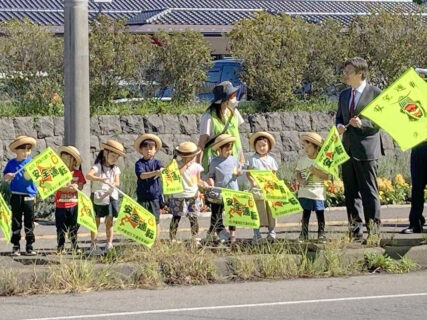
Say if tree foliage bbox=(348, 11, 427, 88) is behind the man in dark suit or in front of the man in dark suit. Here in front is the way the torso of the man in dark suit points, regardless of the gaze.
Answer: behind

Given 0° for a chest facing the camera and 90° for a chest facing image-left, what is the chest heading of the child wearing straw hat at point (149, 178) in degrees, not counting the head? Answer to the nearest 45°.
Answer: approximately 0°

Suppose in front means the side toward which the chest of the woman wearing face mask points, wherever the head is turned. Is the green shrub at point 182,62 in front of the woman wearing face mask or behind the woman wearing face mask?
behind

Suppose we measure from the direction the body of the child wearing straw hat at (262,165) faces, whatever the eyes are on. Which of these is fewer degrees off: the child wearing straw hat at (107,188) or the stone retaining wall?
the child wearing straw hat

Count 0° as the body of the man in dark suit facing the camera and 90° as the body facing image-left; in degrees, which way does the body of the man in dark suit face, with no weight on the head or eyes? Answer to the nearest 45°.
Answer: approximately 45°

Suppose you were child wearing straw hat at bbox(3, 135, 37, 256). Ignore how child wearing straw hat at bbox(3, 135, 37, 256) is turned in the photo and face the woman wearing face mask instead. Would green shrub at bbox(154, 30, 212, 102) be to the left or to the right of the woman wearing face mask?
left

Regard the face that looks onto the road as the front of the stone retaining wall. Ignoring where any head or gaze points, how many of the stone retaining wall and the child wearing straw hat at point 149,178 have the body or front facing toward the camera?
2

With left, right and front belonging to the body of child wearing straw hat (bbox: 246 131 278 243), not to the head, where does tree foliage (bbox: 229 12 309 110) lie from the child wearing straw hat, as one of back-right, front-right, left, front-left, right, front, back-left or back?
back

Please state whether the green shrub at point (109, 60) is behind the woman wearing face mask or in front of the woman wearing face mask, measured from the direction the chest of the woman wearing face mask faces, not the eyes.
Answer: behind
